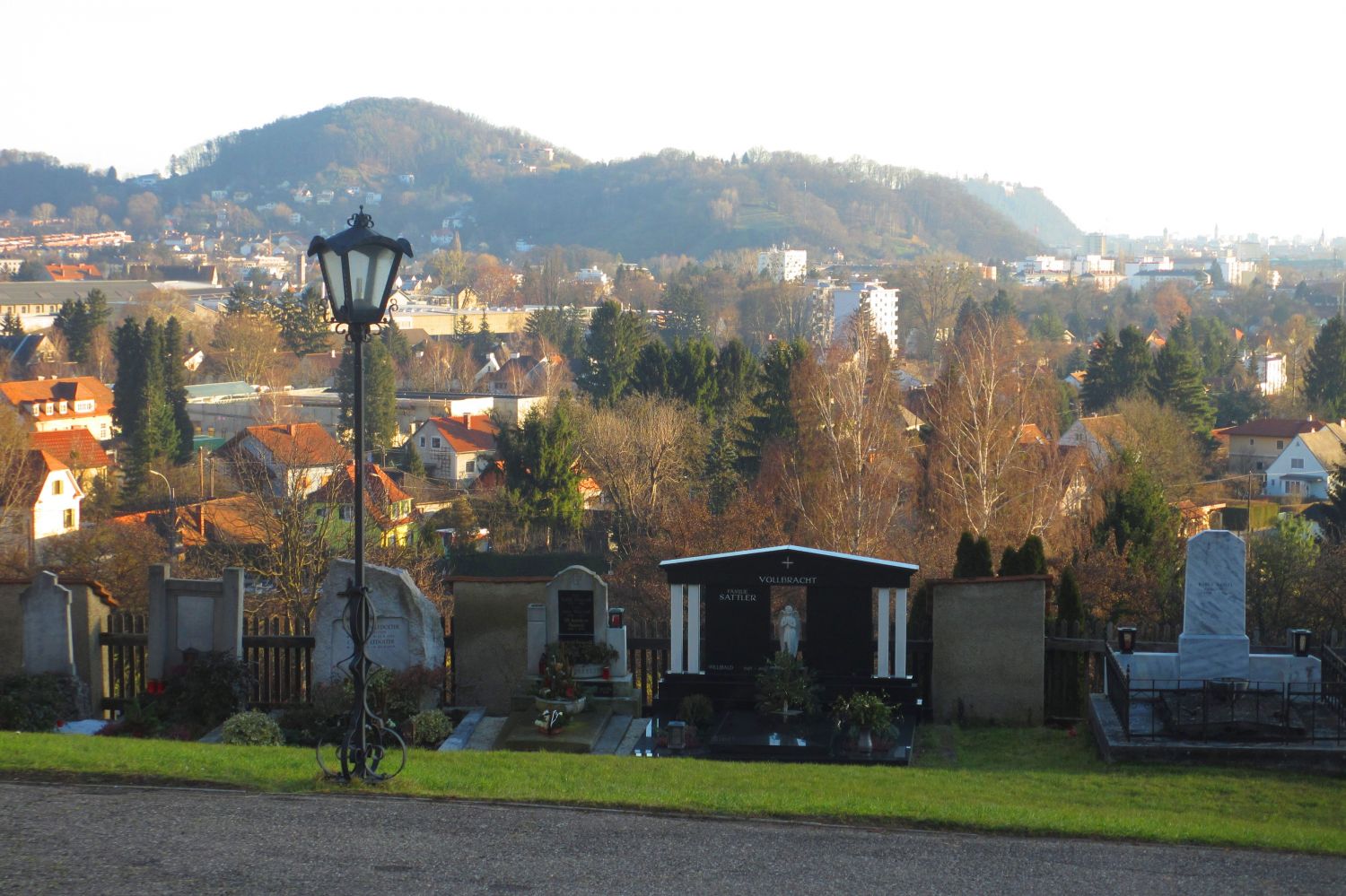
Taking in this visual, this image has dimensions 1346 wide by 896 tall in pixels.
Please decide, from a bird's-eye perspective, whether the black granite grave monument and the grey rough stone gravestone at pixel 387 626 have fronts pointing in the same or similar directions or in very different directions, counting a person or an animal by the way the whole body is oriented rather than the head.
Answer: same or similar directions

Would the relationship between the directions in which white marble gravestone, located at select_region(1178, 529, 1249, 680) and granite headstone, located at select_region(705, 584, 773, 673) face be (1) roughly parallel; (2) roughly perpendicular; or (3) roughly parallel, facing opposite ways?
roughly parallel

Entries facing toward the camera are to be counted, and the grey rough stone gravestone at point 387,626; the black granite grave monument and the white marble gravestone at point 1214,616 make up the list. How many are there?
3

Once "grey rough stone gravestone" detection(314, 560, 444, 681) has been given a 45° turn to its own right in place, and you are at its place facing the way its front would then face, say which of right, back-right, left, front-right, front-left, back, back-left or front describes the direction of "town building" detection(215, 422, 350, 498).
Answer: back-right

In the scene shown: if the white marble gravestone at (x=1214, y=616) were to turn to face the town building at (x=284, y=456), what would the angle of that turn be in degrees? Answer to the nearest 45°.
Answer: approximately 135° to its right

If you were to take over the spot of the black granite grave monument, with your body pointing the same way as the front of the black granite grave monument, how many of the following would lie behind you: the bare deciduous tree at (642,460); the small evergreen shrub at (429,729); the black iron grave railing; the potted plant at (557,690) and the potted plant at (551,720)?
1

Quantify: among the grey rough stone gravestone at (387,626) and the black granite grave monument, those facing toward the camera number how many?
2

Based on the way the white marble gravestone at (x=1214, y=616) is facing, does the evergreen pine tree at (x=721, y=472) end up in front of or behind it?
behind

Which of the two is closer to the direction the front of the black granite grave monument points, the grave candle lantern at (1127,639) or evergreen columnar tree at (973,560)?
the grave candle lantern

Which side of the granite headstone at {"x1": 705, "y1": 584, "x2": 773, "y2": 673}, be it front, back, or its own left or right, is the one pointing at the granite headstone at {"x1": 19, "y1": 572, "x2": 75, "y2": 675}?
right

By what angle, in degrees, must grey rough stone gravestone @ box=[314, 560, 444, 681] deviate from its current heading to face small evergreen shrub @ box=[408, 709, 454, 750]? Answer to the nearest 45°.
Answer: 0° — it already faces it

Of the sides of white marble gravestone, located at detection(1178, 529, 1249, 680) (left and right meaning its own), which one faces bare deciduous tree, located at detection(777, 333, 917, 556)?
back

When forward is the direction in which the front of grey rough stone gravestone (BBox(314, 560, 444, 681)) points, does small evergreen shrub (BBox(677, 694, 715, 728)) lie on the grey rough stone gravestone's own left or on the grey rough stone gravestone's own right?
on the grey rough stone gravestone's own left

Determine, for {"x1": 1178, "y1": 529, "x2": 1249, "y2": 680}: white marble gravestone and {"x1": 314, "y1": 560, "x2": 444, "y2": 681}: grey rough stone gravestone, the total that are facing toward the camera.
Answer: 2

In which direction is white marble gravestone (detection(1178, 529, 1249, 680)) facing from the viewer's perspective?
toward the camera

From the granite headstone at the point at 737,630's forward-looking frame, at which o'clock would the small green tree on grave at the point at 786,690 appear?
The small green tree on grave is roughly at 11 o'clock from the granite headstone.

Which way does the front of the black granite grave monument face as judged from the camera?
facing the viewer

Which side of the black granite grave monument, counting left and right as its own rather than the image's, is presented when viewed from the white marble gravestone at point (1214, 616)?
left

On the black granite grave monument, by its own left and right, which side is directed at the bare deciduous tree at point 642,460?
back
